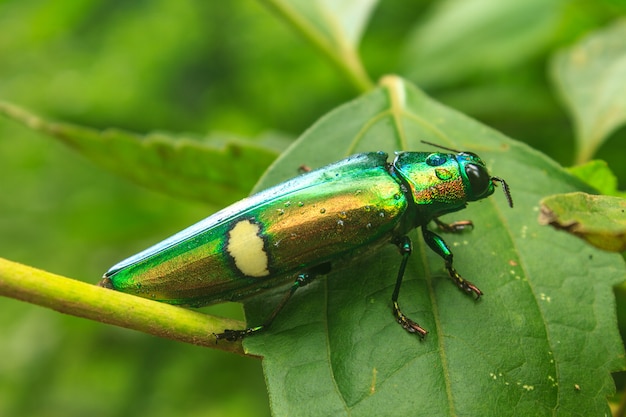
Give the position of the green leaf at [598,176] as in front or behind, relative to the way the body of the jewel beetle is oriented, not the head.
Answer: in front

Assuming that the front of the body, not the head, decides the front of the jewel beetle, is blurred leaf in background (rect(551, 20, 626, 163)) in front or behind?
in front

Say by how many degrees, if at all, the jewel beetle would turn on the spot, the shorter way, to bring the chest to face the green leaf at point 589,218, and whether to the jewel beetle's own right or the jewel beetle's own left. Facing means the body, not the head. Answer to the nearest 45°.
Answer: approximately 45° to the jewel beetle's own right

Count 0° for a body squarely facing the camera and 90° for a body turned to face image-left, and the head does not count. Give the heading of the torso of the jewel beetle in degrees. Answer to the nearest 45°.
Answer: approximately 270°

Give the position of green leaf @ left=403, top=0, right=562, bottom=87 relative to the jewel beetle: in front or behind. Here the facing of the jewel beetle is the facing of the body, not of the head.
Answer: in front
